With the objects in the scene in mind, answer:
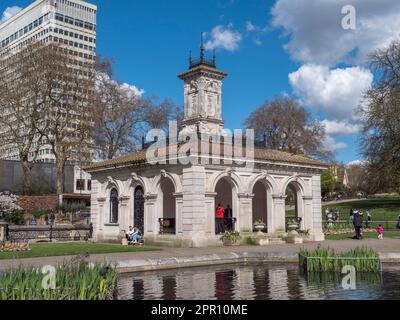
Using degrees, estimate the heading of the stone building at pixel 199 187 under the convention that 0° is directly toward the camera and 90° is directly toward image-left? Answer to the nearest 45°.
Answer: approximately 315°

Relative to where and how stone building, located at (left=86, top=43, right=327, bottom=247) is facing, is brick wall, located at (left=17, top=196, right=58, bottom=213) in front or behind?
behind
